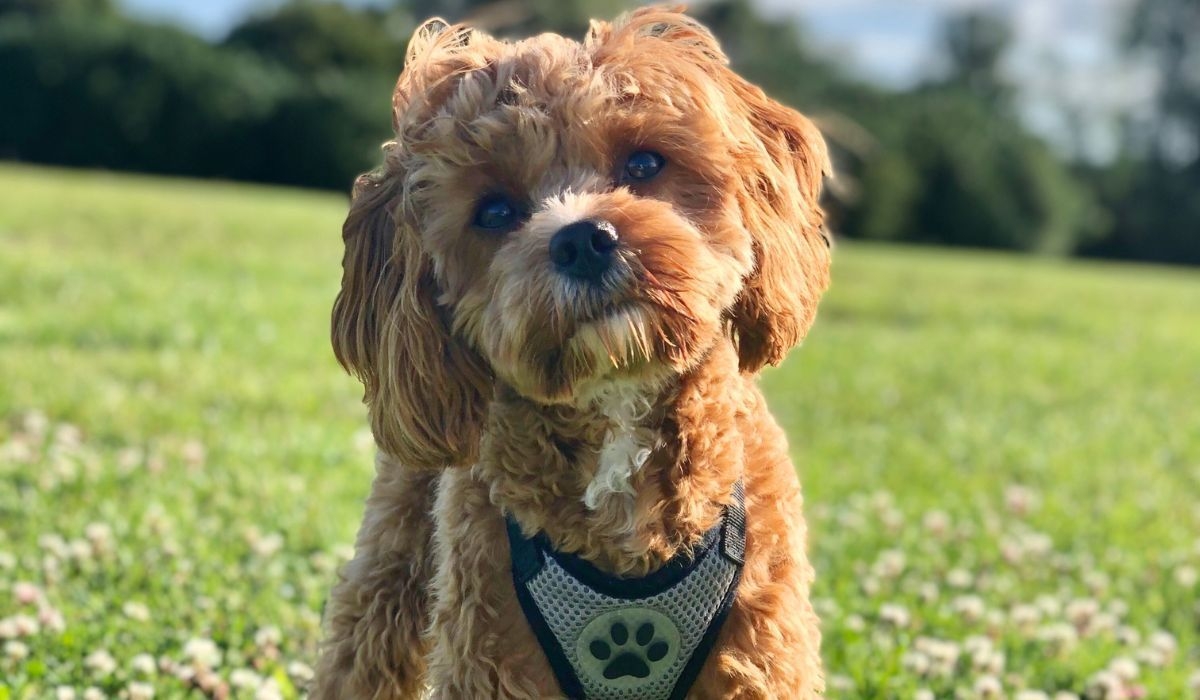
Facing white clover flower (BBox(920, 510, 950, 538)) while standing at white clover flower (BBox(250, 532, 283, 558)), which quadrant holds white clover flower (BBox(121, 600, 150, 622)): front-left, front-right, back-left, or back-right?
back-right

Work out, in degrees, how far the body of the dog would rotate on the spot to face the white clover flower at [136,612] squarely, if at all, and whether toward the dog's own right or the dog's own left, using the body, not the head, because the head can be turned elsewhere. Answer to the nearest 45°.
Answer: approximately 135° to the dog's own right

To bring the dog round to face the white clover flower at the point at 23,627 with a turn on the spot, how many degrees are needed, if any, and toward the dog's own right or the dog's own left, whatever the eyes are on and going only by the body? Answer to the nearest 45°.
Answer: approximately 135° to the dog's own right

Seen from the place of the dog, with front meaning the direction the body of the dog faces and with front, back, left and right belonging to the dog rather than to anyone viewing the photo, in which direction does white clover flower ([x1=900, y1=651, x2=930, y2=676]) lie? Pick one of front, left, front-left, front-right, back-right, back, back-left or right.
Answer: back-left

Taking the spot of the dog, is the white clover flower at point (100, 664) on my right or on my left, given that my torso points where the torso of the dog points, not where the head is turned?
on my right

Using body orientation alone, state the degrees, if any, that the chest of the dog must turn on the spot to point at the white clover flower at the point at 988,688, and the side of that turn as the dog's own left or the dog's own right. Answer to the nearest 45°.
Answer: approximately 135° to the dog's own left

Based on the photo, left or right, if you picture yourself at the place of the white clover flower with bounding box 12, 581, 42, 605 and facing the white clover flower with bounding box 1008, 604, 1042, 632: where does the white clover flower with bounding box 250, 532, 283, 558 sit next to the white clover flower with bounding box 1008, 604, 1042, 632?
left

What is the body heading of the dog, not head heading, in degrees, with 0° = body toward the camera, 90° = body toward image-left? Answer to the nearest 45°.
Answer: approximately 0°

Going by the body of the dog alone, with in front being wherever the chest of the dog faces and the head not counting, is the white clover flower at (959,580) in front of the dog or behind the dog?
behind

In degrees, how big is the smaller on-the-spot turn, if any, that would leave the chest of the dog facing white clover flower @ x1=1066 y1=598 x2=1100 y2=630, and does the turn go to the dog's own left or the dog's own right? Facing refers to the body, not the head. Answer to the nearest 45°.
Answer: approximately 135° to the dog's own left

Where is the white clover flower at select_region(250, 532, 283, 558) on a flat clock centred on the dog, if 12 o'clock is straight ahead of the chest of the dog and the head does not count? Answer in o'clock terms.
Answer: The white clover flower is roughly at 5 o'clock from the dog.
